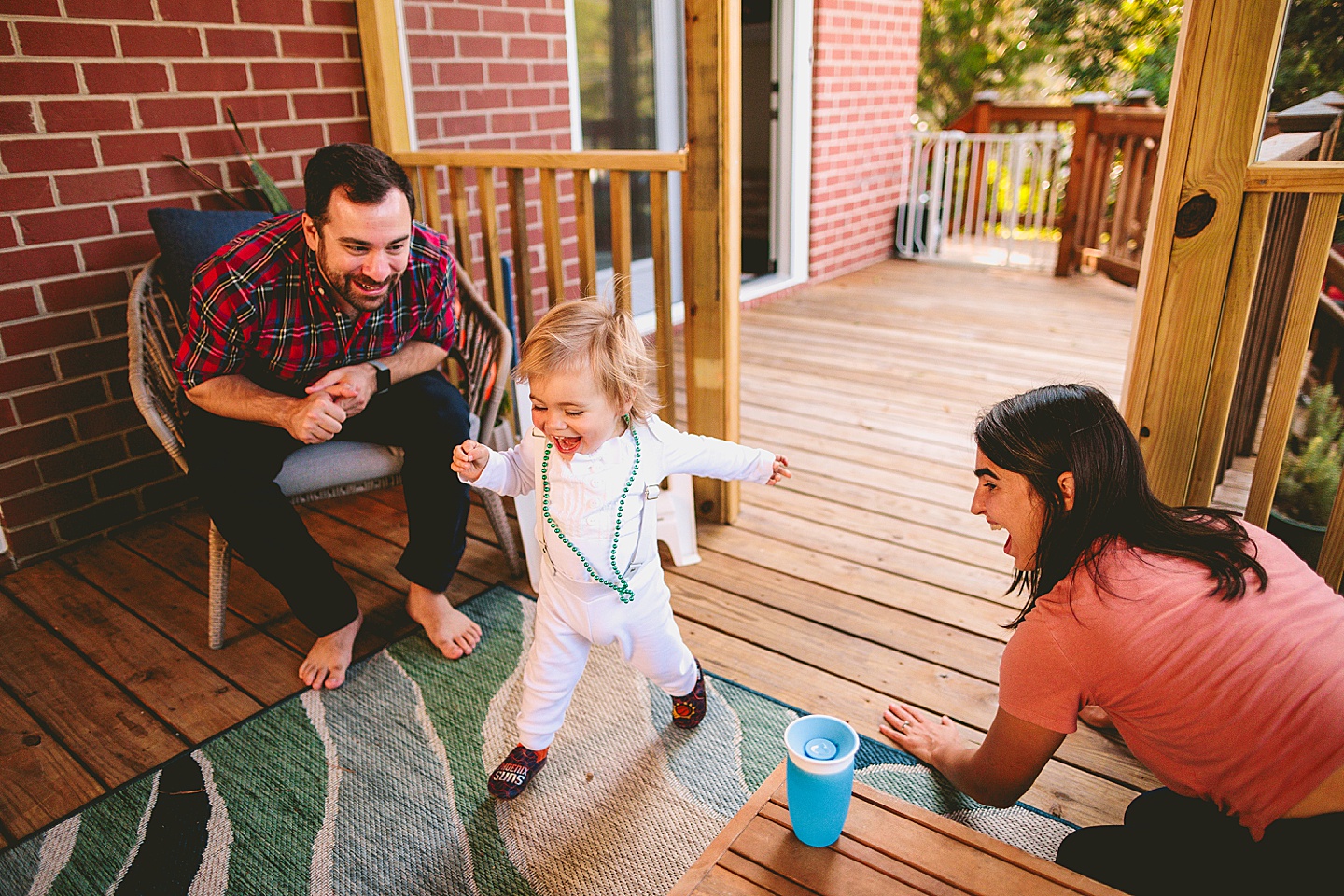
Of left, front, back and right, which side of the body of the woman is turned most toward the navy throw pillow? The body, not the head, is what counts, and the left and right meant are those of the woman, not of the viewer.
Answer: front

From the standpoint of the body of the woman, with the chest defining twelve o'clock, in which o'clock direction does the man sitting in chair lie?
The man sitting in chair is roughly at 12 o'clock from the woman.

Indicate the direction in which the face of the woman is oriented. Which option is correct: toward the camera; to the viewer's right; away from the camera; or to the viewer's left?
to the viewer's left

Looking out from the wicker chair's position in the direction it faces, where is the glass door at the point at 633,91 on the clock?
The glass door is roughly at 7 o'clock from the wicker chair.

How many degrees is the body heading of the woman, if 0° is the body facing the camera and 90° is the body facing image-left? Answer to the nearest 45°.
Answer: approximately 90°

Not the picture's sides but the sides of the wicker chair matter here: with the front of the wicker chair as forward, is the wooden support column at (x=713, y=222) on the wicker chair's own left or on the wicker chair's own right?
on the wicker chair's own left

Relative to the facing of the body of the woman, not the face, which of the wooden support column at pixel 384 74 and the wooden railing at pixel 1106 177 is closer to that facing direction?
the wooden support column

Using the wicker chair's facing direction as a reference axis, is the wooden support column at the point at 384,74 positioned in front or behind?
behind

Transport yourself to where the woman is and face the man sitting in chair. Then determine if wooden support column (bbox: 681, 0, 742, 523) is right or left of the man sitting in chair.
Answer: right

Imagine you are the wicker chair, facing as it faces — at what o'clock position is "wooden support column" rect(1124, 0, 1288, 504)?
The wooden support column is roughly at 10 o'clock from the wicker chair.

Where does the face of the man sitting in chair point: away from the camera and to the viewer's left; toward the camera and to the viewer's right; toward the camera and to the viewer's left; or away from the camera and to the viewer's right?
toward the camera and to the viewer's right

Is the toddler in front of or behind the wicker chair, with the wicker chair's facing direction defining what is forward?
in front
